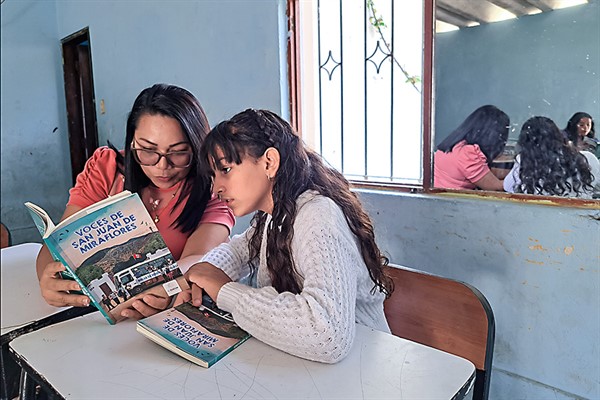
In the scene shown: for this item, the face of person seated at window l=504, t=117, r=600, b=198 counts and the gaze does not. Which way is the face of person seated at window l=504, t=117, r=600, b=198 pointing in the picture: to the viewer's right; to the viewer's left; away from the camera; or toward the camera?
away from the camera

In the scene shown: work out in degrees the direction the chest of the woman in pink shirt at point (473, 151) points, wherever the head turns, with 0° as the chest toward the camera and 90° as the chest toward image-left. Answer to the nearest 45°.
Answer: approximately 225°

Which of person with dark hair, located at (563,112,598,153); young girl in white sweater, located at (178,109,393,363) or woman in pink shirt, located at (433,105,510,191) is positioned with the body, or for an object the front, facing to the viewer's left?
the young girl in white sweater

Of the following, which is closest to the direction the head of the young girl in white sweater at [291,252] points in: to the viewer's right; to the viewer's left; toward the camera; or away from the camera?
to the viewer's left
